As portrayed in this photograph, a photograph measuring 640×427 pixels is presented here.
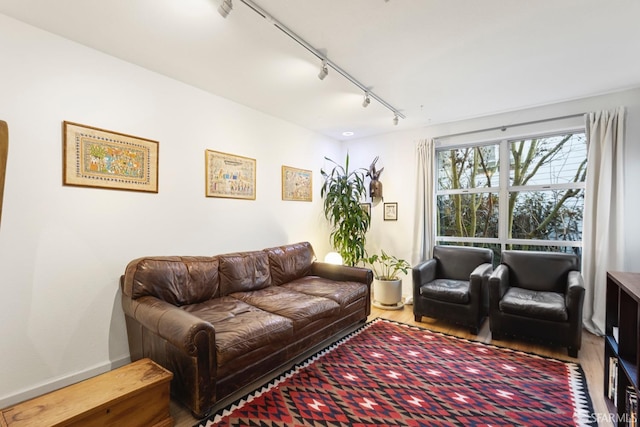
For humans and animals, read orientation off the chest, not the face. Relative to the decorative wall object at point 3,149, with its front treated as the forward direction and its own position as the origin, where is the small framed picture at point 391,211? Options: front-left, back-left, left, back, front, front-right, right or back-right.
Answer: left

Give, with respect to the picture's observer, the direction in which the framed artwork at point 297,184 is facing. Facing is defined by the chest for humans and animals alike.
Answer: facing the viewer and to the right of the viewer

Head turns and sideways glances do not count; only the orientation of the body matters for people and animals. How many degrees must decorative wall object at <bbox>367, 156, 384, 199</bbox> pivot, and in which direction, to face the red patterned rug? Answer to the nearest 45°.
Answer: approximately 45° to its left

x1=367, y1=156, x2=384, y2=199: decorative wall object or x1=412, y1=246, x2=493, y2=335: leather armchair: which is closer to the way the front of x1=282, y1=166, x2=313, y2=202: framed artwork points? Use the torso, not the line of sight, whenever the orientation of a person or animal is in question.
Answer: the leather armchair

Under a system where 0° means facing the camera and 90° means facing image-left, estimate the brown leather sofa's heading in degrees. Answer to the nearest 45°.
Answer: approximately 315°

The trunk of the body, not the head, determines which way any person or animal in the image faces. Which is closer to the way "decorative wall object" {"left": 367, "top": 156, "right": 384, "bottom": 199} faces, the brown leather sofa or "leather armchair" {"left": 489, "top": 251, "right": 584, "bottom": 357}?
the brown leather sofa

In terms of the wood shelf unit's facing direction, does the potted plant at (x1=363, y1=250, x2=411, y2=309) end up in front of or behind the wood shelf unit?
in front

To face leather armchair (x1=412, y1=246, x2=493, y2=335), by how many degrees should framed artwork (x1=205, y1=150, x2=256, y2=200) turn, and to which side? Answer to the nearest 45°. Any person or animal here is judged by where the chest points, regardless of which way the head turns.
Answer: approximately 45° to its left

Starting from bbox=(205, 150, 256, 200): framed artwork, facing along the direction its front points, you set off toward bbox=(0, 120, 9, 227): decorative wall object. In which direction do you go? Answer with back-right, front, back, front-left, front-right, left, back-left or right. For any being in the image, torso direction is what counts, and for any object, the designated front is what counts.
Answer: right

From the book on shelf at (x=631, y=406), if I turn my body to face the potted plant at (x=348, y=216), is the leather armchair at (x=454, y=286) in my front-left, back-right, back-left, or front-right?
front-right

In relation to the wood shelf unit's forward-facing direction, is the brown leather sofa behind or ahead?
ahead

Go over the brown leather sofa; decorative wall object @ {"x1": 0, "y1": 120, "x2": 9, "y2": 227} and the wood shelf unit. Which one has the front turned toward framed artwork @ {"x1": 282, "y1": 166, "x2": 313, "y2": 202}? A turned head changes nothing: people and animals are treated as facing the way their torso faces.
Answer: the wood shelf unit

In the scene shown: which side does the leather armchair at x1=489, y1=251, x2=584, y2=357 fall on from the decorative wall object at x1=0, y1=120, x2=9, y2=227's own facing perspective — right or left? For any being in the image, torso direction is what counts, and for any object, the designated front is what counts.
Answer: on its left

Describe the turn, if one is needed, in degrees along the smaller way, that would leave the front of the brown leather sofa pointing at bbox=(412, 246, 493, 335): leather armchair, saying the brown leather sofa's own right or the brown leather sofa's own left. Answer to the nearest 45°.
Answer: approximately 45° to the brown leather sofa's own left

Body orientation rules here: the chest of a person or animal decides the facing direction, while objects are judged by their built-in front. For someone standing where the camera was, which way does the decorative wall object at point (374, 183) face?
facing the viewer and to the left of the viewer

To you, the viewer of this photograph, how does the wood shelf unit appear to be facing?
facing to the left of the viewer
